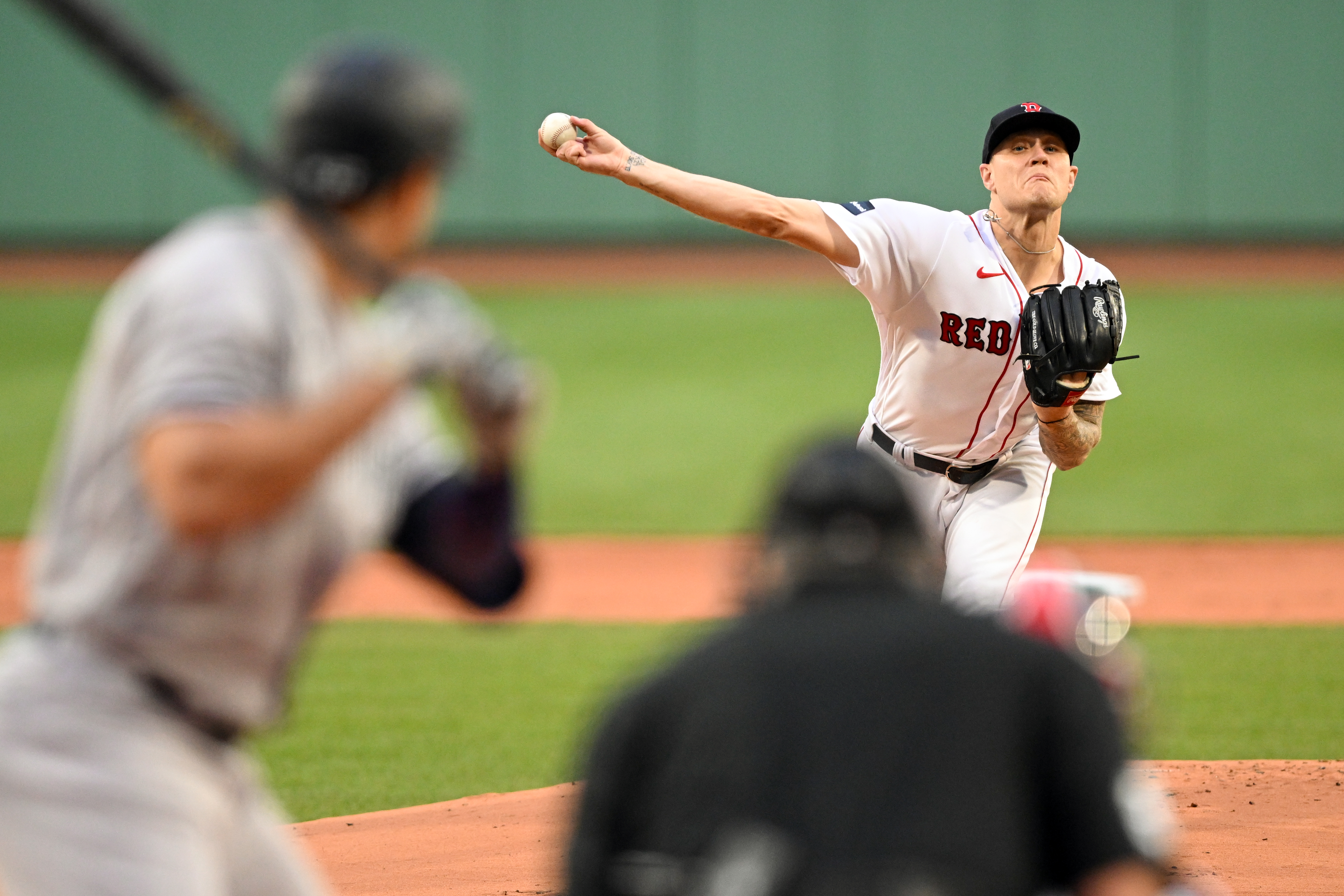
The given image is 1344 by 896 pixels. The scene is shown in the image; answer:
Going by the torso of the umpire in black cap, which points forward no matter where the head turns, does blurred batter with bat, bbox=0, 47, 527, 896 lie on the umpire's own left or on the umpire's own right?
on the umpire's own left

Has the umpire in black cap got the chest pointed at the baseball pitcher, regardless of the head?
yes

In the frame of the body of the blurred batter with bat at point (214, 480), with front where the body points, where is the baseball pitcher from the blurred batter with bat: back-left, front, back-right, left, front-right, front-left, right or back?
front-left

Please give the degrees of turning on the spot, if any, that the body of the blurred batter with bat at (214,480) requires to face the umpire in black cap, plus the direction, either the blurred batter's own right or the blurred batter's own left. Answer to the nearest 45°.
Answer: approximately 45° to the blurred batter's own right

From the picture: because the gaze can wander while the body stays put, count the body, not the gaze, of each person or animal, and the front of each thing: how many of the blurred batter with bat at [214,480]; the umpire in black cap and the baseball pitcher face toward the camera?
1

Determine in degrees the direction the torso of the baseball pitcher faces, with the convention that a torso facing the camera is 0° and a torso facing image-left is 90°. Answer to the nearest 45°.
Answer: approximately 0°

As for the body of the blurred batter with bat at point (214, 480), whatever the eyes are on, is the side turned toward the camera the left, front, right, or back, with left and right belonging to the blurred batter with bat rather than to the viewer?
right

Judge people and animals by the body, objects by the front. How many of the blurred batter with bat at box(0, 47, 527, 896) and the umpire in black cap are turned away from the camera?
1

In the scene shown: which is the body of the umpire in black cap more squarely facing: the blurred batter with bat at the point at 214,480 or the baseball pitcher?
the baseball pitcher

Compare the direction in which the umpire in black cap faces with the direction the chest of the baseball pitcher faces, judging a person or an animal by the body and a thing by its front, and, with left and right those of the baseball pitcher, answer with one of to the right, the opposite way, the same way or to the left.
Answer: the opposite way

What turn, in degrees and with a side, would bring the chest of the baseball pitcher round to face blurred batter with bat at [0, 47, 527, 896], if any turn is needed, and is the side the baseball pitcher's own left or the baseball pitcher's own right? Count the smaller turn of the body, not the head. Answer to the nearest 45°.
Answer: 0° — they already face them

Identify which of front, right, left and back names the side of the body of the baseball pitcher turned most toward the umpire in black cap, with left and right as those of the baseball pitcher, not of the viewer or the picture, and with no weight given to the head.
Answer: front

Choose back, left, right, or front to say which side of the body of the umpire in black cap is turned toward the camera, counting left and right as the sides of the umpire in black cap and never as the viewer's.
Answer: back

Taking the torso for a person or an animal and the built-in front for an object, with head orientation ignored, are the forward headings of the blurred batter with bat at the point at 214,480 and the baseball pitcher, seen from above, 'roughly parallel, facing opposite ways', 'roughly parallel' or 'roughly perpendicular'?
roughly perpendicular
